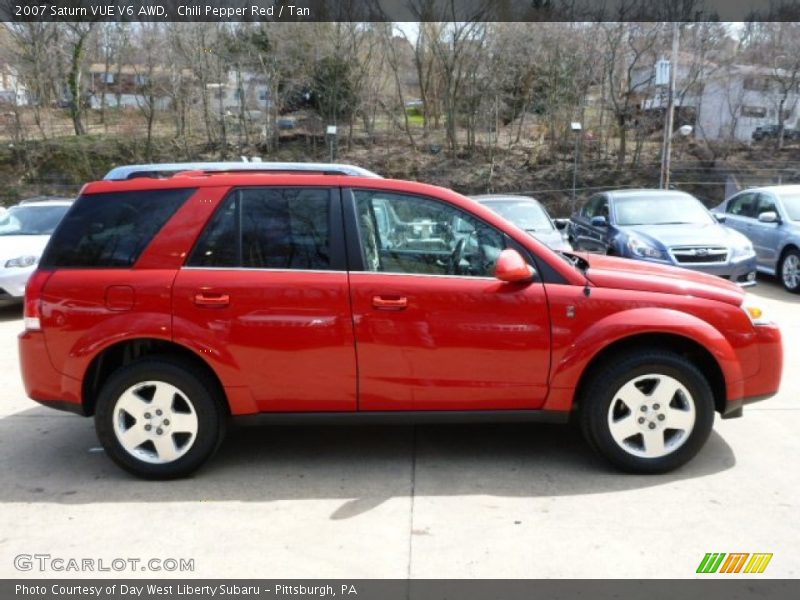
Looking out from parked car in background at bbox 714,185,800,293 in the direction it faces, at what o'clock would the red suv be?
The red suv is roughly at 2 o'clock from the parked car in background.

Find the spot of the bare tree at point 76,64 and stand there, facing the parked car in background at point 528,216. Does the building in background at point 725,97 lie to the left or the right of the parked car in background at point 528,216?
left

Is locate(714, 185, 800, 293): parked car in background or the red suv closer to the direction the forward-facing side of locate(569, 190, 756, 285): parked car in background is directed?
the red suv

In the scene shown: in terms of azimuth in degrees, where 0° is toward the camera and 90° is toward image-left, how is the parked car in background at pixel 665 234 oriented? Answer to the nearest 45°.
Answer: approximately 315°

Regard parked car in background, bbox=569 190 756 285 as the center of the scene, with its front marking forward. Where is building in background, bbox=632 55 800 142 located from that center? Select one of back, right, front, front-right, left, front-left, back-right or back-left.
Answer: back-left

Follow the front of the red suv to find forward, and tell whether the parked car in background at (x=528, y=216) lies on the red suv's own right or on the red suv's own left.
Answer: on the red suv's own left

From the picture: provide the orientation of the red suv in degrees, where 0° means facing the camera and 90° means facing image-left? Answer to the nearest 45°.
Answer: approximately 270°

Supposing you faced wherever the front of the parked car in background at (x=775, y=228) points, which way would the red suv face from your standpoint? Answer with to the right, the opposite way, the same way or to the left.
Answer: to the left
